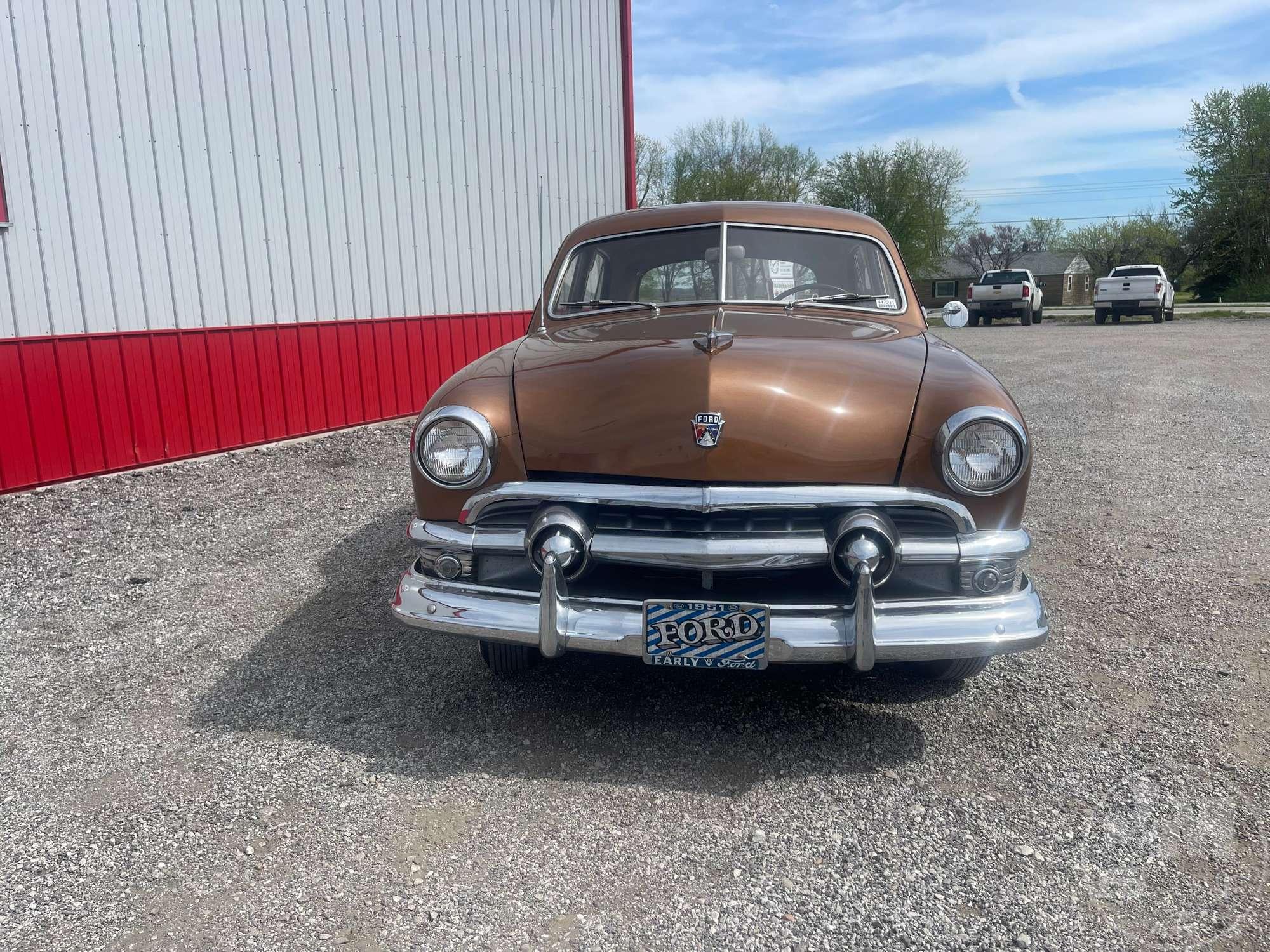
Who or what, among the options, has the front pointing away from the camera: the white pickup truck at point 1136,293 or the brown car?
the white pickup truck

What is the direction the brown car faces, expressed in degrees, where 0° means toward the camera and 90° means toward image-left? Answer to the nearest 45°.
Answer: approximately 0°

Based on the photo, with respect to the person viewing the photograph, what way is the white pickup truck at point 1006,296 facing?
facing away from the viewer

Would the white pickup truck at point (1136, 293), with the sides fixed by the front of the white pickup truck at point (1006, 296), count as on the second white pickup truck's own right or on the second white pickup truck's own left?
on the second white pickup truck's own right

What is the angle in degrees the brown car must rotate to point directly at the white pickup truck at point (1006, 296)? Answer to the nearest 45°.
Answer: approximately 180°

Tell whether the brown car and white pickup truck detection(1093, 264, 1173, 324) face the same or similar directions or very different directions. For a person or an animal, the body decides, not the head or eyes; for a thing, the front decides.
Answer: very different directions

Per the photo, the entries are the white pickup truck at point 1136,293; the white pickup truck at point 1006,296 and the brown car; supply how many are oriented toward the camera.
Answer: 1

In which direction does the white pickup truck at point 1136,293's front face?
away from the camera

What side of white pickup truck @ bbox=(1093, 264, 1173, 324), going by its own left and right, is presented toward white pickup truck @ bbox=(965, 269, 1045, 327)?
left

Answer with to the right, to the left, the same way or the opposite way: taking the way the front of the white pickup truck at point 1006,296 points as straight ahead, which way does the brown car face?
the opposite way

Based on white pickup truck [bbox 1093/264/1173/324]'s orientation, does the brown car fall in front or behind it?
behind

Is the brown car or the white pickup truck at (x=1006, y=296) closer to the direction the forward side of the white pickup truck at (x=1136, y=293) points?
the white pickup truck
